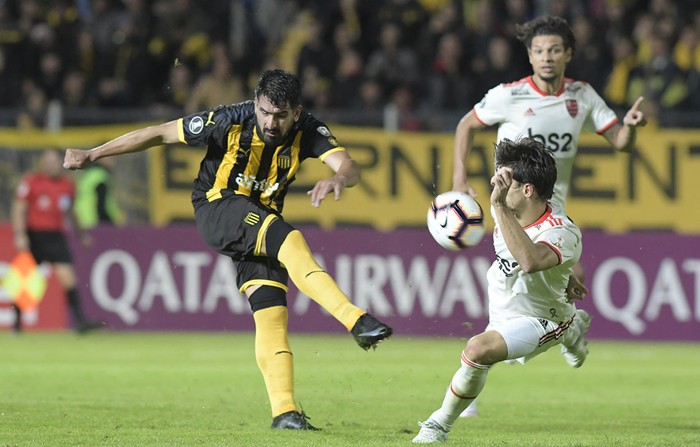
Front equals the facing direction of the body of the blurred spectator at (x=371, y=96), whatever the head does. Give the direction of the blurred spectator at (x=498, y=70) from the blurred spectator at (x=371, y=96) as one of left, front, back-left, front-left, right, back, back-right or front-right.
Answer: left

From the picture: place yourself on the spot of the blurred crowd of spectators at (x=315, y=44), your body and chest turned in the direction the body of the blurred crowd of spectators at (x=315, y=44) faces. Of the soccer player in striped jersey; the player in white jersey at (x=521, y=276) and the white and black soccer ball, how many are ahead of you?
3

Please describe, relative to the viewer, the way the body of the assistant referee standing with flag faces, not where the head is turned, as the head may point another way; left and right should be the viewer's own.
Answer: facing the viewer and to the right of the viewer

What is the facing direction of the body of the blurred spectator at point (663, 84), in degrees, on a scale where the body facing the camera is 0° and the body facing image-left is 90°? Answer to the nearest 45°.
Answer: approximately 0°

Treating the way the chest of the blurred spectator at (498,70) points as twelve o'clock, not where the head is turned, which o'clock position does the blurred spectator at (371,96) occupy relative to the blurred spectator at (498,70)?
the blurred spectator at (371,96) is roughly at 3 o'clock from the blurred spectator at (498,70).

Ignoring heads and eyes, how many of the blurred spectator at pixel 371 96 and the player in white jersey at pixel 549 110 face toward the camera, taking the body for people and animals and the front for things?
2

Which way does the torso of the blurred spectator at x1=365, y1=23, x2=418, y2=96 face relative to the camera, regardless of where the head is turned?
toward the camera

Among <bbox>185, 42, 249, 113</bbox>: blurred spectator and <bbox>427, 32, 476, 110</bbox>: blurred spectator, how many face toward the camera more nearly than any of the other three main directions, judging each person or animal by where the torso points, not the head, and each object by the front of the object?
2

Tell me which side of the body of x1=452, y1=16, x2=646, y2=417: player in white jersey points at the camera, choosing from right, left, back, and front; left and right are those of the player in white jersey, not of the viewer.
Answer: front

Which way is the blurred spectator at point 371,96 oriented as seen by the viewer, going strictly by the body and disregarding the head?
toward the camera

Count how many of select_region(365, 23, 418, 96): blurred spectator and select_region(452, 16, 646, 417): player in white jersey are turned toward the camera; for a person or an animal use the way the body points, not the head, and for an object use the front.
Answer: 2

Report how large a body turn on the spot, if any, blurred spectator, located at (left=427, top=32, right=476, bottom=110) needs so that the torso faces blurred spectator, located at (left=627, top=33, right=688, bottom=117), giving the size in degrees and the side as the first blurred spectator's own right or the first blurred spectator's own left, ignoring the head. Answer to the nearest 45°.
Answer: approximately 90° to the first blurred spectator's own left
